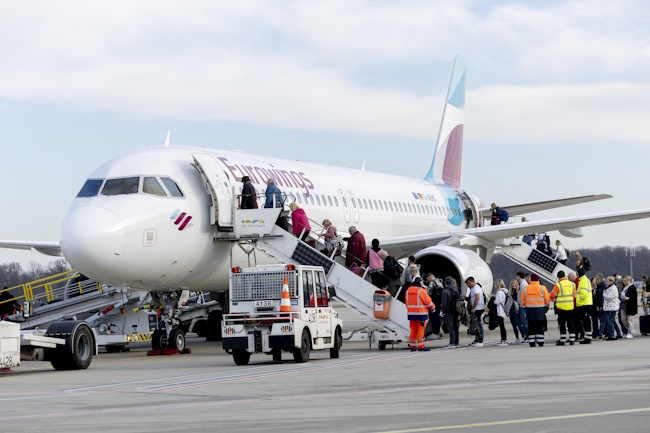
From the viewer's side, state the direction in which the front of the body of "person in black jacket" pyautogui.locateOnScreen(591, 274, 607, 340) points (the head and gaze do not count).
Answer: to the viewer's left

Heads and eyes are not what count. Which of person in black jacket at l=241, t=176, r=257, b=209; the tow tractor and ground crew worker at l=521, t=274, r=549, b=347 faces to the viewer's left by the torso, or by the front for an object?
the person in black jacket

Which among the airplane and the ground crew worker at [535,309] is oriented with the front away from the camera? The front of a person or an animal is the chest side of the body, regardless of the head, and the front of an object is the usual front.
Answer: the ground crew worker

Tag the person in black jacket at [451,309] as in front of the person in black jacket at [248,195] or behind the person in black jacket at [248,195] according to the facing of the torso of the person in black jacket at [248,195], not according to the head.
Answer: behind

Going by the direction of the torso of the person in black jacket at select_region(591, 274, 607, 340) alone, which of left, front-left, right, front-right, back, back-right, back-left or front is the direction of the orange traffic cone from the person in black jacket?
front-left

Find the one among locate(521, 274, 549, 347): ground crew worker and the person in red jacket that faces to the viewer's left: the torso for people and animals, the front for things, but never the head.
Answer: the person in red jacket

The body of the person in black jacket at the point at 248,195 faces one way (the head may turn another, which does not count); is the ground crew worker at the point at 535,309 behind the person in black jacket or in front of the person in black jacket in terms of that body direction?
behind

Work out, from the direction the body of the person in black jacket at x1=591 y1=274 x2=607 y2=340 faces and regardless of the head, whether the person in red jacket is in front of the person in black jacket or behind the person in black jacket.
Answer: in front

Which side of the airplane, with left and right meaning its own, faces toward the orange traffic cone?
left

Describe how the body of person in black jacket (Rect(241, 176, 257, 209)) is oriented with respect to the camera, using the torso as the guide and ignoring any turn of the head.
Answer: to the viewer's left

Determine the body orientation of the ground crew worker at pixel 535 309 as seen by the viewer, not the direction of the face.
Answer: away from the camera

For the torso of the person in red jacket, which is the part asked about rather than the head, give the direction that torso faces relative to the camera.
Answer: to the viewer's left

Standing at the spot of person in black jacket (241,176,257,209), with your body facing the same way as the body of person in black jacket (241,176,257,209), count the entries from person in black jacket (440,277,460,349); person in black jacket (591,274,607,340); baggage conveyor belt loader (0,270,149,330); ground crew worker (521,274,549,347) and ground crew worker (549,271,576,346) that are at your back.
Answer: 4
